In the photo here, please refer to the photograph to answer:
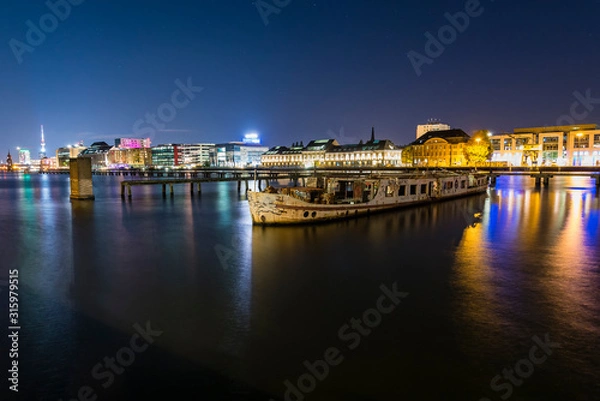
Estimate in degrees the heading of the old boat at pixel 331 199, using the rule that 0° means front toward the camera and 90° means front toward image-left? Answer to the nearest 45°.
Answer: approximately 45°
